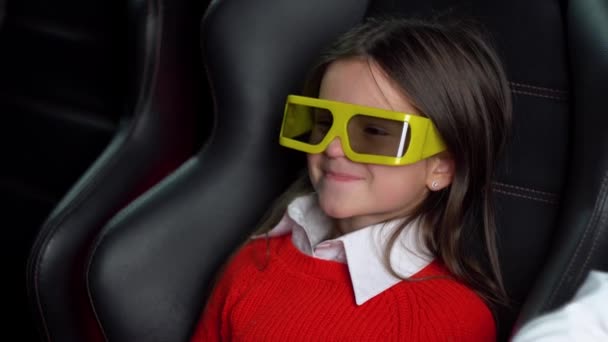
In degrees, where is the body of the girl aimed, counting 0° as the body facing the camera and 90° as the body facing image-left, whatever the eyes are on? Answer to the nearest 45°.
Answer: approximately 45°
